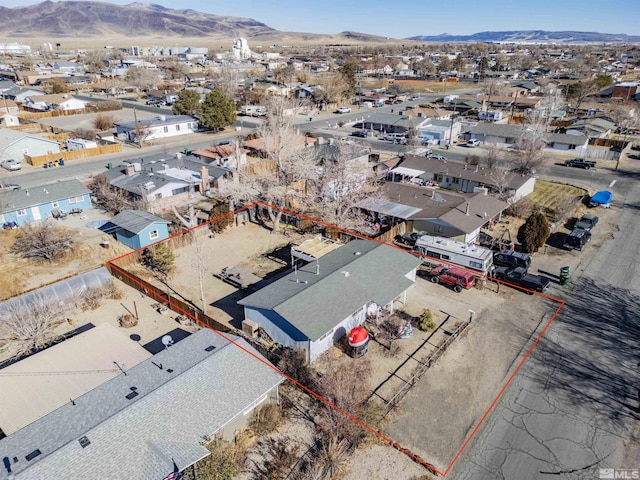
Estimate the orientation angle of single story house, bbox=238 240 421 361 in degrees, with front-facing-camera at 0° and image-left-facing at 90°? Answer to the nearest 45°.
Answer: approximately 315°

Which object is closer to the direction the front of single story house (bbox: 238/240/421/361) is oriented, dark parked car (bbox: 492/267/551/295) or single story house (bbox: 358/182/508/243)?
the dark parked car

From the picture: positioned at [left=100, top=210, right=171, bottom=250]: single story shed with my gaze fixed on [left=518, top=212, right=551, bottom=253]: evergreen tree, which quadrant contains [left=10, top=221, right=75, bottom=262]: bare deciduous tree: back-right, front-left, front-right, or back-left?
back-right

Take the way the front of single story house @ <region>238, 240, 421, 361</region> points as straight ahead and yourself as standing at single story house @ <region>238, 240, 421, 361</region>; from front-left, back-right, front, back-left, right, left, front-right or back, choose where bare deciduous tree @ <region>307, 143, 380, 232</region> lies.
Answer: back-left

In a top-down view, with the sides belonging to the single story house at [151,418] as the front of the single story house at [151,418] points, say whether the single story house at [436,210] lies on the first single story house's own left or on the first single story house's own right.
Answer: on the first single story house's own left

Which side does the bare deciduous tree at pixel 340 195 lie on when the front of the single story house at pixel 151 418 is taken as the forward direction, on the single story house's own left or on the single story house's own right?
on the single story house's own left

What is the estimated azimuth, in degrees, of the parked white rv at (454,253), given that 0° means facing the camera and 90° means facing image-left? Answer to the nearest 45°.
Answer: approximately 315°
